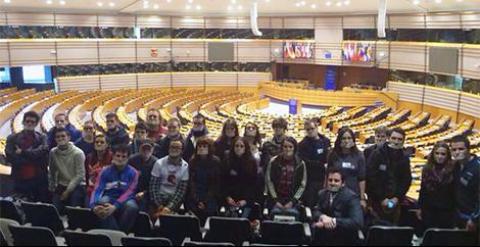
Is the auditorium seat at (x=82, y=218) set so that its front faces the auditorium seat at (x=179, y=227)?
no

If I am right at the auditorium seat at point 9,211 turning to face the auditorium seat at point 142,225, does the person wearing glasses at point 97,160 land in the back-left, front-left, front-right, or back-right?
front-left

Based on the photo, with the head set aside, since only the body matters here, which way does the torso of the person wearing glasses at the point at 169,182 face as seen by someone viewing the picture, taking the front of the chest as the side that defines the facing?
toward the camera

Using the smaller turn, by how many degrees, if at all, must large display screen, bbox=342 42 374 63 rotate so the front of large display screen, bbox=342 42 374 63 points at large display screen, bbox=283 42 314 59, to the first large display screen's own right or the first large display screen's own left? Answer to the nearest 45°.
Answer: approximately 135° to the first large display screen's own right

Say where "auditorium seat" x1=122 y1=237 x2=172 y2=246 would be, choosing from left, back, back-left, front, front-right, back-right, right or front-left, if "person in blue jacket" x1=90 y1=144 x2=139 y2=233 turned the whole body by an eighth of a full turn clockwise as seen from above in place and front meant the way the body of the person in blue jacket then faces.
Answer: front-left

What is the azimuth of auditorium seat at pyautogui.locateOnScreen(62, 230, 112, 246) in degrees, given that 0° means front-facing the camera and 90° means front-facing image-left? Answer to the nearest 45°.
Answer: approximately 180°

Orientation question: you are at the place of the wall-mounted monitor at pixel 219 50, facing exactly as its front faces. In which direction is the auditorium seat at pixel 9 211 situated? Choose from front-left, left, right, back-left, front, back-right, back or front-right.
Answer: front

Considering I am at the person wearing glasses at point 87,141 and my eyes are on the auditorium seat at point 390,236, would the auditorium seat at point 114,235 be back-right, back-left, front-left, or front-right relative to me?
front-right

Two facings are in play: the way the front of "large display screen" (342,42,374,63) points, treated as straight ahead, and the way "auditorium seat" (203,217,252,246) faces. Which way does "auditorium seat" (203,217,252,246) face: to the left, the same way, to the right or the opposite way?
the opposite way

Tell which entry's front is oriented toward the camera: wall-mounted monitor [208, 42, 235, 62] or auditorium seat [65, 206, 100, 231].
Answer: the wall-mounted monitor

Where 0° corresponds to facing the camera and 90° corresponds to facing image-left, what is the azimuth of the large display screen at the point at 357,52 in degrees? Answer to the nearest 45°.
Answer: approximately 0°

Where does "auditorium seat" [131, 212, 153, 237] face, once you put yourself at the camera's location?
facing away from the viewer

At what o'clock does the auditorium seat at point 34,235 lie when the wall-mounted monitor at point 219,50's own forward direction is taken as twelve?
The auditorium seat is roughly at 12 o'clock from the wall-mounted monitor.

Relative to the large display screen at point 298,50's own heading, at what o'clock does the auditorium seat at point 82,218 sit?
The auditorium seat is roughly at 12 o'clock from the large display screen.

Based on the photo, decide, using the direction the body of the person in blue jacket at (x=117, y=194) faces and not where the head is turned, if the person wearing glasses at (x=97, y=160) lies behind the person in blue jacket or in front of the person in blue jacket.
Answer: behind

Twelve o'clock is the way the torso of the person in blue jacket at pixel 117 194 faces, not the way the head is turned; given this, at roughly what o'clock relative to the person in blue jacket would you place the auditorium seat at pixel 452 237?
The auditorium seat is roughly at 10 o'clock from the person in blue jacket.

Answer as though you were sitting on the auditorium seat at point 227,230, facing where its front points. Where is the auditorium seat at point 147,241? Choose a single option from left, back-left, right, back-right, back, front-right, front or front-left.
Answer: back-left

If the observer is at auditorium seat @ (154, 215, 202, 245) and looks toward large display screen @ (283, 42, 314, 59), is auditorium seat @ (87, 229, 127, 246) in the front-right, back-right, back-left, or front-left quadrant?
back-left

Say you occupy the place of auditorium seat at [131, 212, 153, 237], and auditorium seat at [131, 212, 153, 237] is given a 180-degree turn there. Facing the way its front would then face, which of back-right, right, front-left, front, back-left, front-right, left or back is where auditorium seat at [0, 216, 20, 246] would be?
right

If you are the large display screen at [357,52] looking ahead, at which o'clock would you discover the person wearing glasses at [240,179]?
The person wearing glasses is roughly at 12 o'clock from the large display screen.

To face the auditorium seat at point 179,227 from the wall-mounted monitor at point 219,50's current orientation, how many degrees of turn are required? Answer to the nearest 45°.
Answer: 0° — it already faces it

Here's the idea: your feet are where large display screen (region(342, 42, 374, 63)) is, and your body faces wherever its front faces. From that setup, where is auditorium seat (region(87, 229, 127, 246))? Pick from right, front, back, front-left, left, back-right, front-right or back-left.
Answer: front

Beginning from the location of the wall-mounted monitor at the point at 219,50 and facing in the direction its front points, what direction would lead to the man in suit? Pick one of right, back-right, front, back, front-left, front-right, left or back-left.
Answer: front

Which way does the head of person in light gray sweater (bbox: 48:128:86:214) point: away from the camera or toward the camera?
toward the camera

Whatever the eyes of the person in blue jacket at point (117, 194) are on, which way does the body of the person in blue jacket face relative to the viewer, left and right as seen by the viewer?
facing the viewer

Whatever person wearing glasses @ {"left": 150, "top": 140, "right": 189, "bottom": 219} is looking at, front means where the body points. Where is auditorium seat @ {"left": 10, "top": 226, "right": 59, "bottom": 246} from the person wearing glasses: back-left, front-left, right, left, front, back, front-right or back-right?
front-right
